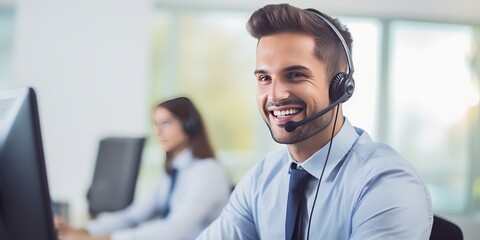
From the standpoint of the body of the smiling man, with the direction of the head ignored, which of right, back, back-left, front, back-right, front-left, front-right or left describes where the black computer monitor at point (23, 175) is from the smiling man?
front

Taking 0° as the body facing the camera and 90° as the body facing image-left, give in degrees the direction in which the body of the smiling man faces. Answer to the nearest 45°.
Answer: approximately 45°

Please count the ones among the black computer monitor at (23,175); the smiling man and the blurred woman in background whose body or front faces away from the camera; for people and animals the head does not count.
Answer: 1

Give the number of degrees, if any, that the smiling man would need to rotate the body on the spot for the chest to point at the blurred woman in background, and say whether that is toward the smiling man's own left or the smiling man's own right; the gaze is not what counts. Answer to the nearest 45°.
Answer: approximately 90° to the smiling man's own right

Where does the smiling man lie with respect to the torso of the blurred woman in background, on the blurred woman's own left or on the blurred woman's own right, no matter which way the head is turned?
on the blurred woman's own left

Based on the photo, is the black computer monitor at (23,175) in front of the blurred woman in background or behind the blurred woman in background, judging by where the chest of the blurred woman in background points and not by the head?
in front

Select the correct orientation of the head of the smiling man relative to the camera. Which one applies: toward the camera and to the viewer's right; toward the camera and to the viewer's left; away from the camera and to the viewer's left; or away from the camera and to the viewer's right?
toward the camera and to the viewer's left

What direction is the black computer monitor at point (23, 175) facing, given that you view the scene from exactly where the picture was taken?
facing away from the viewer and to the right of the viewer

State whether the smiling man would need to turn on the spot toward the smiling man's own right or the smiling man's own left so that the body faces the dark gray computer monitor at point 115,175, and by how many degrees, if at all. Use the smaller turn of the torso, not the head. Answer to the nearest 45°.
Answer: approximately 90° to the smiling man's own right

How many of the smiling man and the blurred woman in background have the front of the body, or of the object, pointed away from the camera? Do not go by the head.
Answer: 0

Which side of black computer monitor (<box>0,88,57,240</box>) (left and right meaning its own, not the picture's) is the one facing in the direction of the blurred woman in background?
left

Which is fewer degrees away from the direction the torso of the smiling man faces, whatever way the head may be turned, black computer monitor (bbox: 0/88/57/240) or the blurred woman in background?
the black computer monitor

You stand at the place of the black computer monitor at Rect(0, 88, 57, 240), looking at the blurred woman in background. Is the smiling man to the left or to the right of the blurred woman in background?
right
